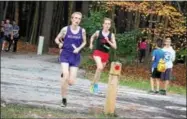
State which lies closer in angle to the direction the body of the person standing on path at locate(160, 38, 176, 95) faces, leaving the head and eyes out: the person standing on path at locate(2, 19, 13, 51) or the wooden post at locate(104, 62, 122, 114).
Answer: the wooden post

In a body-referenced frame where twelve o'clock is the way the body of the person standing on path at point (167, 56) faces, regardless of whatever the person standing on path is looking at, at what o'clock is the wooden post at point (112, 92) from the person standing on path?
The wooden post is roughly at 11 o'clock from the person standing on path.

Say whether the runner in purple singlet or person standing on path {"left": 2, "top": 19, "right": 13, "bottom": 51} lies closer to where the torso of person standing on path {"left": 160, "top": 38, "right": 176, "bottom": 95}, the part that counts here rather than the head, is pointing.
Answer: the runner in purple singlet

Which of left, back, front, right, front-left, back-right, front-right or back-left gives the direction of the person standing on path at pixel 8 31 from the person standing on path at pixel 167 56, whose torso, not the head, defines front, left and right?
right
